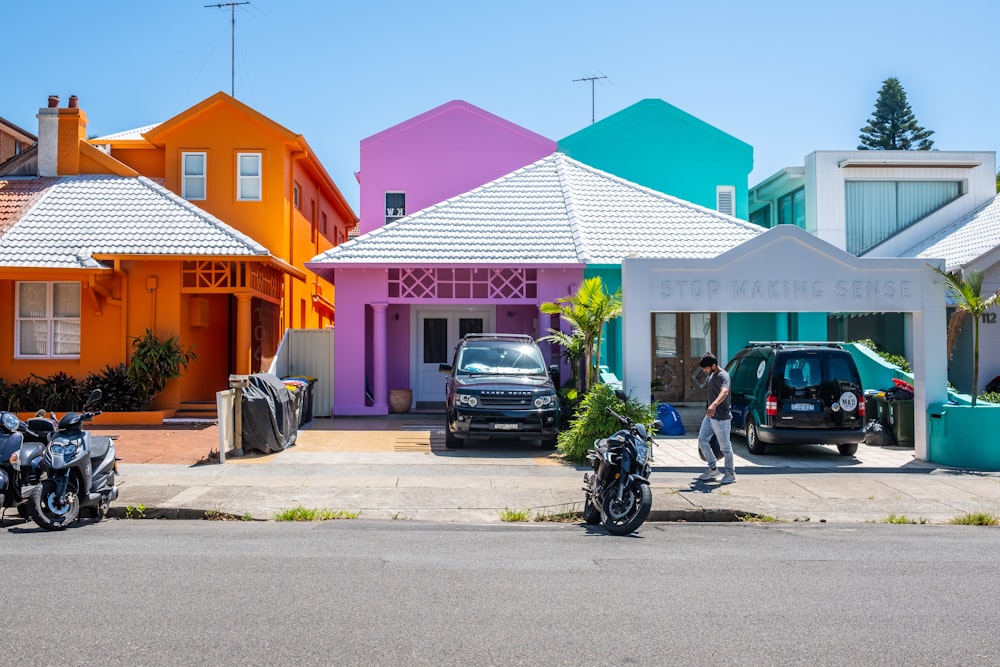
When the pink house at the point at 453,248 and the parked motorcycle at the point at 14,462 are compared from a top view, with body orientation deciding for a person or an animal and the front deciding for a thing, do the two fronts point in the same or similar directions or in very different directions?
same or similar directions

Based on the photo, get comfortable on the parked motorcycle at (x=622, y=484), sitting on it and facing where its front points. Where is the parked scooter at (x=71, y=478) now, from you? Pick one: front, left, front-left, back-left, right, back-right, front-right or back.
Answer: back-right

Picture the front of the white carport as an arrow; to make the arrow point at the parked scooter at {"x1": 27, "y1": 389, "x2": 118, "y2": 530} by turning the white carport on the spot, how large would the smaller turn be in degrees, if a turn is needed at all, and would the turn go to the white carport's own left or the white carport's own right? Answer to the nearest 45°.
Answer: approximately 45° to the white carport's own right

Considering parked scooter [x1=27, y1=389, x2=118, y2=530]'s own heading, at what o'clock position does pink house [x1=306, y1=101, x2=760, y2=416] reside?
The pink house is roughly at 6 o'clock from the parked scooter.

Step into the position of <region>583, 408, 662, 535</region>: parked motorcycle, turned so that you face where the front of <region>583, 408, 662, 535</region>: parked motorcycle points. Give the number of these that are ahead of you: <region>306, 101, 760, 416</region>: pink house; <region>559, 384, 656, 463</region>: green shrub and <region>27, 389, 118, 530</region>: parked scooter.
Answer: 0

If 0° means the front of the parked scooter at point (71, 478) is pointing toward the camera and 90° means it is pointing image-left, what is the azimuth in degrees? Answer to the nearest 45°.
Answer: approximately 45°

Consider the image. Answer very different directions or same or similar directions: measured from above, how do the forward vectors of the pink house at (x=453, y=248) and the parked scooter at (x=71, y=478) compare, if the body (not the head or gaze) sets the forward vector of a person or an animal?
same or similar directions

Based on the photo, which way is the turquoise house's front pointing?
toward the camera

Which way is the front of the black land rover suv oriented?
toward the camera

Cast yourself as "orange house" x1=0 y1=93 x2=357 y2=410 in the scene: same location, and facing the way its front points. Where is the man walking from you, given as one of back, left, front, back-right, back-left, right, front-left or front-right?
front-left

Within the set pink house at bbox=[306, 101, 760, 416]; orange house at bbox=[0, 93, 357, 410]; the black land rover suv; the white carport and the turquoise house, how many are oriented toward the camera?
5

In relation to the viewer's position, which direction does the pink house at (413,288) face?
facing the viewer

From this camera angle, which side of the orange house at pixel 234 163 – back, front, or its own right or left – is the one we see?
front

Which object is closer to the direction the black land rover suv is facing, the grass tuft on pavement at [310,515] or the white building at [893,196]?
the grass tuft on pavement

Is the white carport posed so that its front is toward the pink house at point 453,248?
no

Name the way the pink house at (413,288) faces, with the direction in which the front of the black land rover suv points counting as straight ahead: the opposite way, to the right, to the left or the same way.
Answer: the same way

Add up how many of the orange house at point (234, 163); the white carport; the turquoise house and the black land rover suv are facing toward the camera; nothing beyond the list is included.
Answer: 4

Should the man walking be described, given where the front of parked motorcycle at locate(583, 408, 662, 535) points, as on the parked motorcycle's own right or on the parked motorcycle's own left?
on the parked motorcycle's own left
